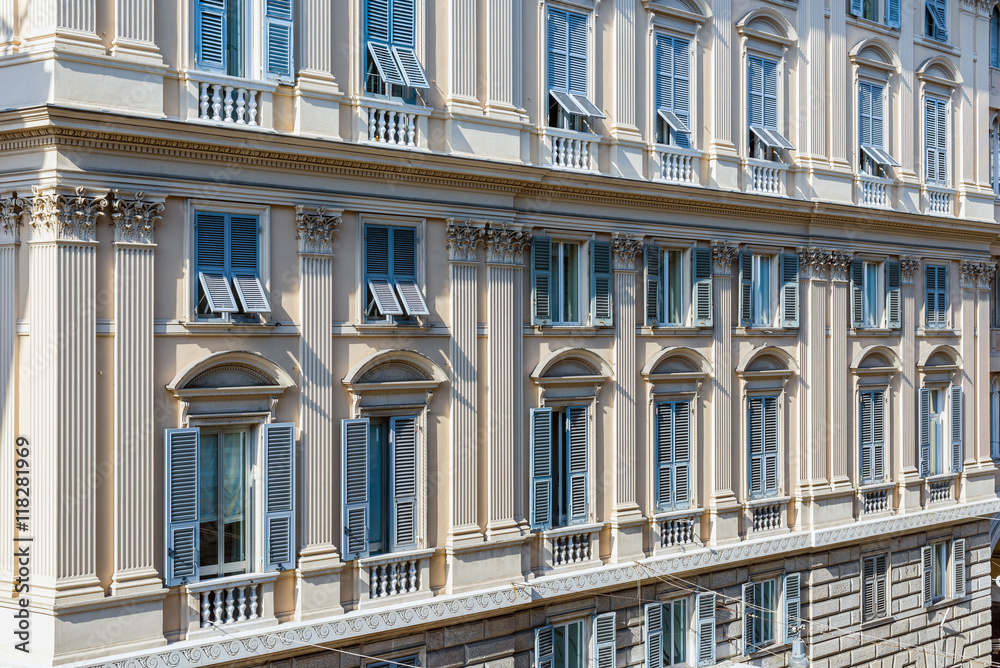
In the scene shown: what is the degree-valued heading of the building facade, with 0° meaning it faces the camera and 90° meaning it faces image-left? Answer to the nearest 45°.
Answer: approximately 315°
